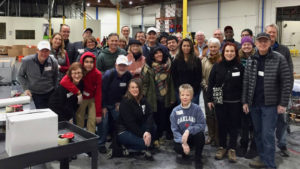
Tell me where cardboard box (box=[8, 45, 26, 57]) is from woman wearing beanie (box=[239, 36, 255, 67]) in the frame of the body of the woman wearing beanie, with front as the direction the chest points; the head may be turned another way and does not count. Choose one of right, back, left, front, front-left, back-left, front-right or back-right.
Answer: back-right

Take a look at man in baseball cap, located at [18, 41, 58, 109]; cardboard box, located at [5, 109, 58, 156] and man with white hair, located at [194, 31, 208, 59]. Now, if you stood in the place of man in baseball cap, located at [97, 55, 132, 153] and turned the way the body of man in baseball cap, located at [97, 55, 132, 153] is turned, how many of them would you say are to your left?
1

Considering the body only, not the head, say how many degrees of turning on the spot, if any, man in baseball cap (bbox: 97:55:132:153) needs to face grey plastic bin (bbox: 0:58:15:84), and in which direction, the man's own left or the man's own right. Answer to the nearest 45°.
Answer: approximately 180°

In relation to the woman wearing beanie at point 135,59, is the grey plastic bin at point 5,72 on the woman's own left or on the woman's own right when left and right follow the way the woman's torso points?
on the woman's own right

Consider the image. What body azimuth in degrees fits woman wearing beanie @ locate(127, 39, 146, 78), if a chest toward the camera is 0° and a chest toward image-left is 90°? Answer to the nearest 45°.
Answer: approximately 0°

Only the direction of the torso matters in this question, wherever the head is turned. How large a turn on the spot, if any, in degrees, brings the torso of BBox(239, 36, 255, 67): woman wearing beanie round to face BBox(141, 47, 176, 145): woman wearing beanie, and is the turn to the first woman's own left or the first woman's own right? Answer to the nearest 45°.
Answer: approximately 90° to the first woman's own right

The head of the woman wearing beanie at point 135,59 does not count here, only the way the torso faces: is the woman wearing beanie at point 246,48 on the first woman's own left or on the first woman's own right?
on the first woman's own left
